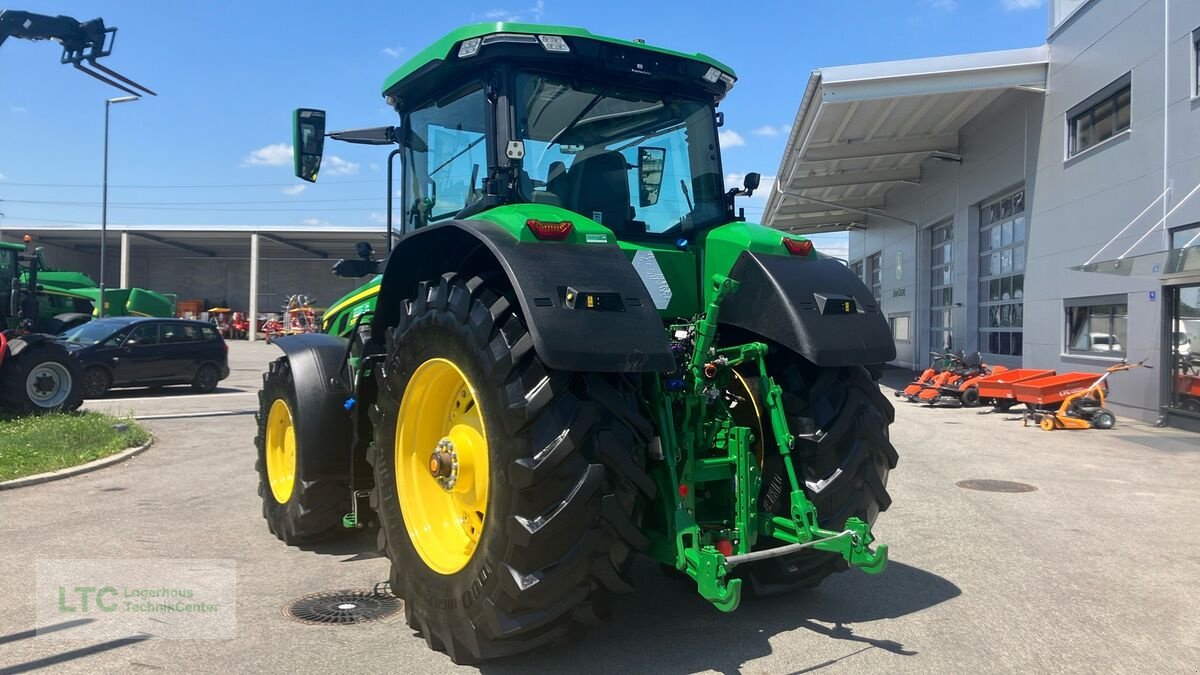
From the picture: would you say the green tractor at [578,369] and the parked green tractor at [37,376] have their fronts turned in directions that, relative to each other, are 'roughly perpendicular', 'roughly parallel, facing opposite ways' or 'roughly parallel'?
roughly perpendicular

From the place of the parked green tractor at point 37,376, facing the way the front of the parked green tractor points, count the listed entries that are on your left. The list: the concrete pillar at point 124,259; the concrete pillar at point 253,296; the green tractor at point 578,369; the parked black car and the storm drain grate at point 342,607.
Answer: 2

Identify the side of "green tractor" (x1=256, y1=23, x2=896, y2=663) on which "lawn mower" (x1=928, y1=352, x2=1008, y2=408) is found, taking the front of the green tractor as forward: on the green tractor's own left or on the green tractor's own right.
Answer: on the green tractor's own right

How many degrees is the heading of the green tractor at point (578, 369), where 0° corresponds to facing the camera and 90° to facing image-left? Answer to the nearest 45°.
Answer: approximately 135°

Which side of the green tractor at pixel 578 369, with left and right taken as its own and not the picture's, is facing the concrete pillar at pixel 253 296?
front

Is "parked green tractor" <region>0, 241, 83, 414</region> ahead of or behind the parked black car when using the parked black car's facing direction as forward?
ahead

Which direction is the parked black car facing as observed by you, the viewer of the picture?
facing the viewer and to the left of the viewer

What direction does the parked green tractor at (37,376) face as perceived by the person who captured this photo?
facing to the left of the viewer

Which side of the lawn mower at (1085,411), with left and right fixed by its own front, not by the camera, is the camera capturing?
left
